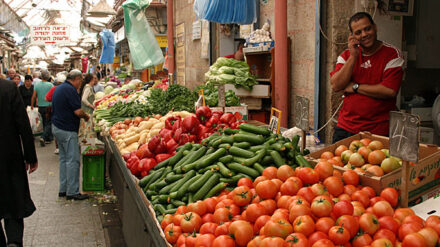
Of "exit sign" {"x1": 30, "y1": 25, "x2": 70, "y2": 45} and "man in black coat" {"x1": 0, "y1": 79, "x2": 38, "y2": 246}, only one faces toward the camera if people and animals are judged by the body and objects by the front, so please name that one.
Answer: the exit sign

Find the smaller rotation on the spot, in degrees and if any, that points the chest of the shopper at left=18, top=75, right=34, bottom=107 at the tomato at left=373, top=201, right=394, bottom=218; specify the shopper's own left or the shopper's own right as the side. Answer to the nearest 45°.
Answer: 0° — they already face it

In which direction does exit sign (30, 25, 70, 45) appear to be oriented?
toward the camera

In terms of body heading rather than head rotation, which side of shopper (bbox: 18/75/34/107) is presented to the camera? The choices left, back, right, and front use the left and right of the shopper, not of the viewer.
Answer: front

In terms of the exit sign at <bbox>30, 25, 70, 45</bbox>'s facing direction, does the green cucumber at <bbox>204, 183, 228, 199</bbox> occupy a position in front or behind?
in front

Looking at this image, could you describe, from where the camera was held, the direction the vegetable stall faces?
facing the viewer and to the left of the viewer

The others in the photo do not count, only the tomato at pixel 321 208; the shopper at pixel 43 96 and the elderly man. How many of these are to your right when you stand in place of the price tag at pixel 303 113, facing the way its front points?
2

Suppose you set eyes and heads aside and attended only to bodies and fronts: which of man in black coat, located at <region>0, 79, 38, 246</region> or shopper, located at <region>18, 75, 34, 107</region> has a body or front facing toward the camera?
the shopper

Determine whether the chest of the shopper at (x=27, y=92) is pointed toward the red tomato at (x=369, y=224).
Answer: yes

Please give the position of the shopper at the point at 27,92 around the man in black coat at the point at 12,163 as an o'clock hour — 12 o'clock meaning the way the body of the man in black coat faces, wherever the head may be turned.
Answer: The shopper is roughly at 12 o'clock from the man in black coat.

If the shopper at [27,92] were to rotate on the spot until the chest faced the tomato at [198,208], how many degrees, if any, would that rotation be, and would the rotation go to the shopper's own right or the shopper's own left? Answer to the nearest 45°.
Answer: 0° — they already face it

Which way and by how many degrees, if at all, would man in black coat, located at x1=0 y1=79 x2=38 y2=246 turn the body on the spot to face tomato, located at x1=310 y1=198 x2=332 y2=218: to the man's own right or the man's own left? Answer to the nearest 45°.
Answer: approximately 135° to the man's own right

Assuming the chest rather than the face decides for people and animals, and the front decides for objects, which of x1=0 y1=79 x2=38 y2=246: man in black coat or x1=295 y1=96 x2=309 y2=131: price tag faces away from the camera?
the man in black coat
